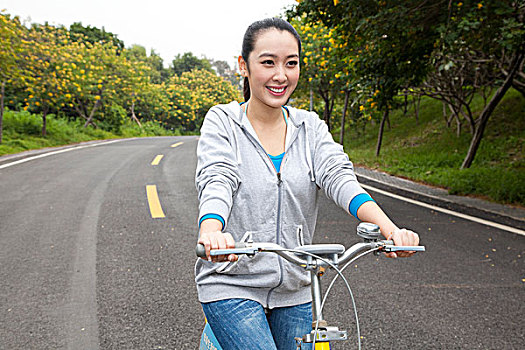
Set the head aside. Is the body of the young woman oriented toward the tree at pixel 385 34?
no

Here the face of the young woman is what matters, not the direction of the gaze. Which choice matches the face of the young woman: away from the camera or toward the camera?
toward the camera

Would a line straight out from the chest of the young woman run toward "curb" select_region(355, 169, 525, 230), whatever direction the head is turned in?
no

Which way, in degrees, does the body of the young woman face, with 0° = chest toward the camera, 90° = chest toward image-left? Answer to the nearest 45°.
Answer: approximately 315°

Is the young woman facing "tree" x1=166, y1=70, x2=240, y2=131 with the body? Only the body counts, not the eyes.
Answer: no

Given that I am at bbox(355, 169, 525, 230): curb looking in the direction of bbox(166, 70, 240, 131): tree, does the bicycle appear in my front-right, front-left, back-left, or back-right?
back-left

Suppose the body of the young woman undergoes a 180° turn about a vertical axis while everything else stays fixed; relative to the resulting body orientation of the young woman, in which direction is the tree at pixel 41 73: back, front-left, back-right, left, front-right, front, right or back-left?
front
